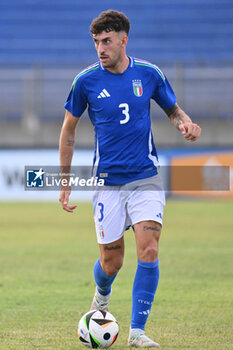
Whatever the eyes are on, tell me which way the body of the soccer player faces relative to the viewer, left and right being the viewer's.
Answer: facing the viewer

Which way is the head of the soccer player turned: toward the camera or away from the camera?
toward the camera
